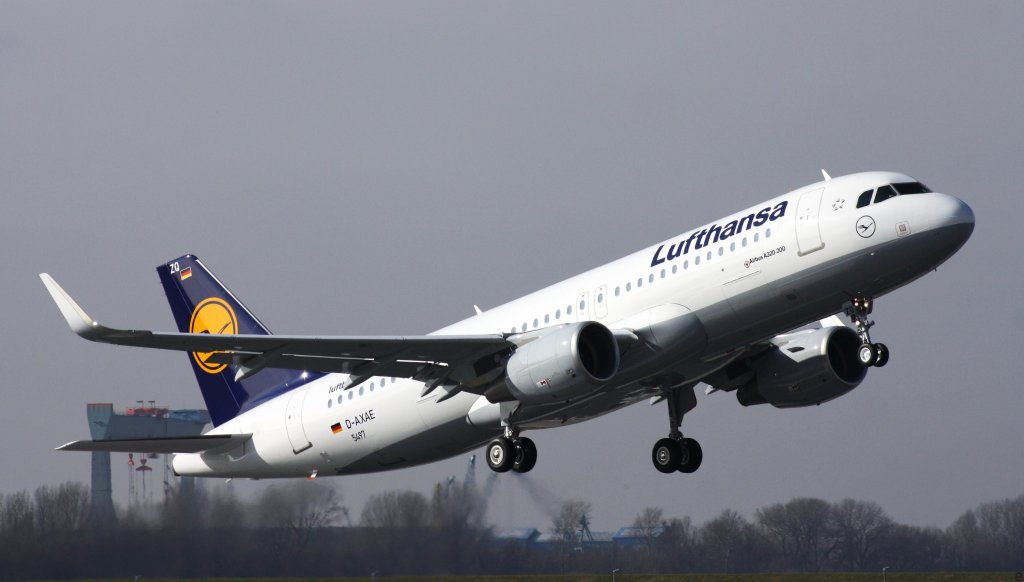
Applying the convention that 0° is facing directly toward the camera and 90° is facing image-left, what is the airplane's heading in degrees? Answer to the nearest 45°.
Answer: approximately 315°

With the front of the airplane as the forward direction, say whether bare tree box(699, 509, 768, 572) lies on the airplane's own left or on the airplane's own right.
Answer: on the airplane's own left

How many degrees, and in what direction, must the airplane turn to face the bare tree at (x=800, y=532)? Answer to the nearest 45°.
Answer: approximately 135° to its left

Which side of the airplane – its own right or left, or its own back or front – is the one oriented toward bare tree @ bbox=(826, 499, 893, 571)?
left

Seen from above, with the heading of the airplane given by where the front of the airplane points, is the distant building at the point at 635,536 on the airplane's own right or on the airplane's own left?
on the airplane's own left
